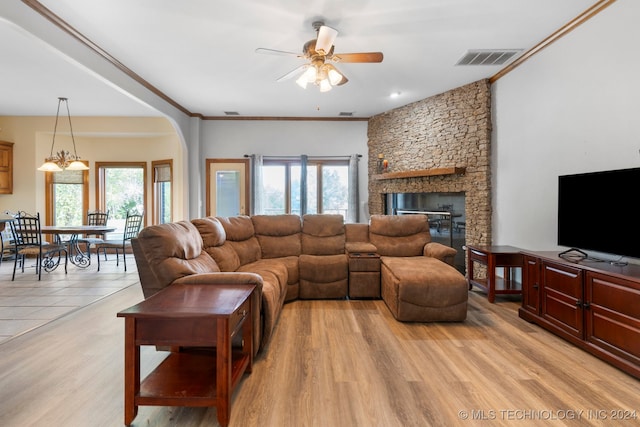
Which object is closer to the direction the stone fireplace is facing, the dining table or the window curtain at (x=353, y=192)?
the dining table

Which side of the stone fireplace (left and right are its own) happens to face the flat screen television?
left

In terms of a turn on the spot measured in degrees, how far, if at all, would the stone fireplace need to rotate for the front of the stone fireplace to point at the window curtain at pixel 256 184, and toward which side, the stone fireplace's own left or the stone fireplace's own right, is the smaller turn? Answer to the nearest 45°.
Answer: approximately 45° to the stone fireplace's own right

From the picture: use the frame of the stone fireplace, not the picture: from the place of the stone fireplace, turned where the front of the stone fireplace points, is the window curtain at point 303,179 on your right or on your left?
on your right

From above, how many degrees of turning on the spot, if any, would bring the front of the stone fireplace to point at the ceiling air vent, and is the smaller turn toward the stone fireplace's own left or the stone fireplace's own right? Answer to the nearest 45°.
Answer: approximately 45° to the stone fireplace's own left

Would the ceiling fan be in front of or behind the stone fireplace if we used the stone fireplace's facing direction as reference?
in front

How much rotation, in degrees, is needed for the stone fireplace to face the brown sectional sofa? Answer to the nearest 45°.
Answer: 0° — it already faces it

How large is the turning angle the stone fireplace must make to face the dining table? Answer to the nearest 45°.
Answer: approximately 45° to its right

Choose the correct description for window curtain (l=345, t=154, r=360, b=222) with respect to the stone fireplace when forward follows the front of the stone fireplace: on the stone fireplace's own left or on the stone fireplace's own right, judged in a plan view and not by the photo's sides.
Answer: on the stone fireplace's own right

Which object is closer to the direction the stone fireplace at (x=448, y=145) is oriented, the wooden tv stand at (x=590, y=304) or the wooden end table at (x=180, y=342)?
the wooden end table

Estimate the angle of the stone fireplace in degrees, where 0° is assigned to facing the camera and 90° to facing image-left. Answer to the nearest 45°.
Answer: approximately 45°
